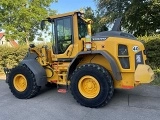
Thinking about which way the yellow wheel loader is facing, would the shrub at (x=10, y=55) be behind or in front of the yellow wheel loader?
in front

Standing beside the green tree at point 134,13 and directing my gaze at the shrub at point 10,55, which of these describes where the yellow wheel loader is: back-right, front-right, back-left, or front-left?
front-left

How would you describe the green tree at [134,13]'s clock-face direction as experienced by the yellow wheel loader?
The green tree is roughly at 2 o'clock from the yellow wheel loader.

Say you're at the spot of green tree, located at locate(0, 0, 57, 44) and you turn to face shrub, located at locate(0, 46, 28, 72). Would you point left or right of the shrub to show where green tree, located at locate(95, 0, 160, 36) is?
left

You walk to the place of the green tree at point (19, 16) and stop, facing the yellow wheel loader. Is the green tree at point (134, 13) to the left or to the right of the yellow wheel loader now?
left

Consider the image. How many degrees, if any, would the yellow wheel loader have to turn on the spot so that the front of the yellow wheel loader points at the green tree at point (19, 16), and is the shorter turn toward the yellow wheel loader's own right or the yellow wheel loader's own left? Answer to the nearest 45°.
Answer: approximately 45° to the yellow wheel loader's own right

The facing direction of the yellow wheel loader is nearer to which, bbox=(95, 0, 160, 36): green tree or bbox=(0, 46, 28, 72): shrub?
the shrub

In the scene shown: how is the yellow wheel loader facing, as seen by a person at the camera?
facing away from the viewer and to the left of the viewer
